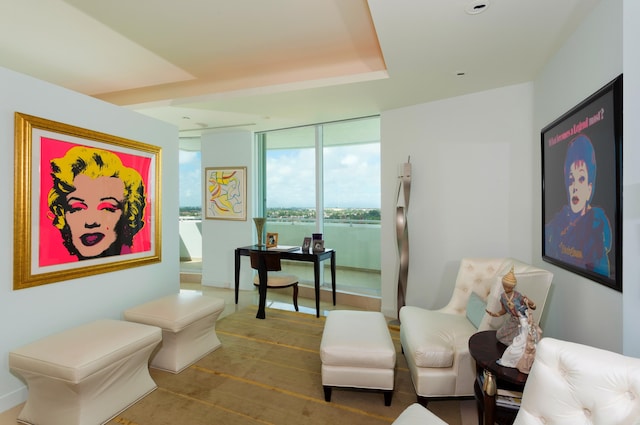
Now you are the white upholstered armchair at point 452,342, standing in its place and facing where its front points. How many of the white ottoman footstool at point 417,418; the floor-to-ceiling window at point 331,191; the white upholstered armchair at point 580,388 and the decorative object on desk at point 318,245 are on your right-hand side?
2

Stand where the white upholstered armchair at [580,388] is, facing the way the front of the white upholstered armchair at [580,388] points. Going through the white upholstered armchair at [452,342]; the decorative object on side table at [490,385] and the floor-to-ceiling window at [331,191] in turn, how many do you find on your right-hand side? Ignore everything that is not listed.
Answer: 3

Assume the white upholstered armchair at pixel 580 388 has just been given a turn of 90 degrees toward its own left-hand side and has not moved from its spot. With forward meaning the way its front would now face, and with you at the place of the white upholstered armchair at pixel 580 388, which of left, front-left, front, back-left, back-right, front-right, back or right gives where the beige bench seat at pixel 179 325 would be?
back-right

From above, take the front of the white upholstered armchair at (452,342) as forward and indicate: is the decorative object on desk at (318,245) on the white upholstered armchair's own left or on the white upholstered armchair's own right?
on the white upholstered armchair's own right

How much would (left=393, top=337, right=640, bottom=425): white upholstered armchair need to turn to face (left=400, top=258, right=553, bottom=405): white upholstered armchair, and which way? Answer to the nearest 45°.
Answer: approximately 90° to its right

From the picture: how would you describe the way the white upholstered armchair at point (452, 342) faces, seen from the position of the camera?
facing the viewer and to the left of the viewer

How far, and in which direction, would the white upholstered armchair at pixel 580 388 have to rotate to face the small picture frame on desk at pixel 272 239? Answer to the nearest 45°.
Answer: approximately 90° to its right

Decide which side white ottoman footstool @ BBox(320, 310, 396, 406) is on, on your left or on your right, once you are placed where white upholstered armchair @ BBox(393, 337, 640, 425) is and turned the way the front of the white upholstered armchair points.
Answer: on your right

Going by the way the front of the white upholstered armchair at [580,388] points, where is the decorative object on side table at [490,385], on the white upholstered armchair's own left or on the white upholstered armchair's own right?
on the white upholstered armchair's own right

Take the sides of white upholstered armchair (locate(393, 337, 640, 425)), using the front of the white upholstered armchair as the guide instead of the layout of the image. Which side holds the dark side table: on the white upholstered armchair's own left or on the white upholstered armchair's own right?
on the white upholstered armchair's own right

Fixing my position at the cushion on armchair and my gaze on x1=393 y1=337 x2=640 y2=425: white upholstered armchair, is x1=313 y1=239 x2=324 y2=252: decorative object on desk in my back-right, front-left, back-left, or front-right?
back-right

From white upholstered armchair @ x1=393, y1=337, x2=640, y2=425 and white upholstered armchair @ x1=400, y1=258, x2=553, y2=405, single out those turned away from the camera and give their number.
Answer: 0

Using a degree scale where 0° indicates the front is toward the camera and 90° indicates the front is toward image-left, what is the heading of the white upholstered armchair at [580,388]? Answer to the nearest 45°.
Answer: approximately 45°

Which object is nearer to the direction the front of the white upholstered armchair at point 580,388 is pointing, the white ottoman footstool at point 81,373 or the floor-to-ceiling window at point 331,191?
the white ottoman footstool

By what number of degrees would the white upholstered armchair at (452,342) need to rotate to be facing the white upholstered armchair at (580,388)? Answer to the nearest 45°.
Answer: approximately 90° to its left
